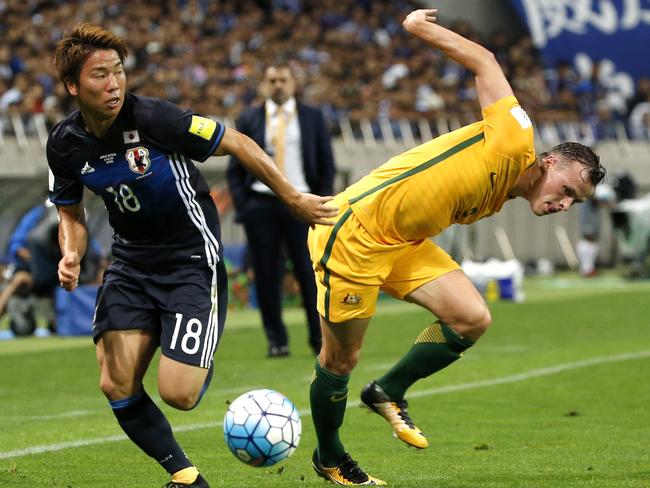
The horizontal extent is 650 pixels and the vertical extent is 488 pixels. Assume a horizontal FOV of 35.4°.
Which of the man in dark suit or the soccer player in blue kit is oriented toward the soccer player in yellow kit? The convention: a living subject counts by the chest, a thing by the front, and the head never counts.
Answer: the man in dark suit

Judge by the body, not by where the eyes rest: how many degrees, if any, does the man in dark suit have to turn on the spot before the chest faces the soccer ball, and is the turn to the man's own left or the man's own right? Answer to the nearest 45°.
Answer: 0° — they already face it

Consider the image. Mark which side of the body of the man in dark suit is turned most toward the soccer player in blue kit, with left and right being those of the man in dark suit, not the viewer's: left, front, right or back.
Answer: front

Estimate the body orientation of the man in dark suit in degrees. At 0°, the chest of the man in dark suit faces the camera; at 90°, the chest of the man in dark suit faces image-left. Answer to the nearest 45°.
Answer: approximately 0°

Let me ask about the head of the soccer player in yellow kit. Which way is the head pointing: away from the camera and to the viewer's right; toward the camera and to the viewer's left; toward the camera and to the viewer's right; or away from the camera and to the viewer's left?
toward the camera and to the viewer's right

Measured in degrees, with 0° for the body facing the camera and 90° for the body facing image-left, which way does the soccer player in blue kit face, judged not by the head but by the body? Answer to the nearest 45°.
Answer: approximately 0°

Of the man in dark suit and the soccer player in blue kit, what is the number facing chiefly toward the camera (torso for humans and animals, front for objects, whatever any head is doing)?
2

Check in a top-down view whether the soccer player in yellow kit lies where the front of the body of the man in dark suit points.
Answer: yes

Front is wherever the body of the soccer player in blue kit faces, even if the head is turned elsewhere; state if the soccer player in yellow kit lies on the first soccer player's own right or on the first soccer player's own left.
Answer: on the first soccer player's own left
